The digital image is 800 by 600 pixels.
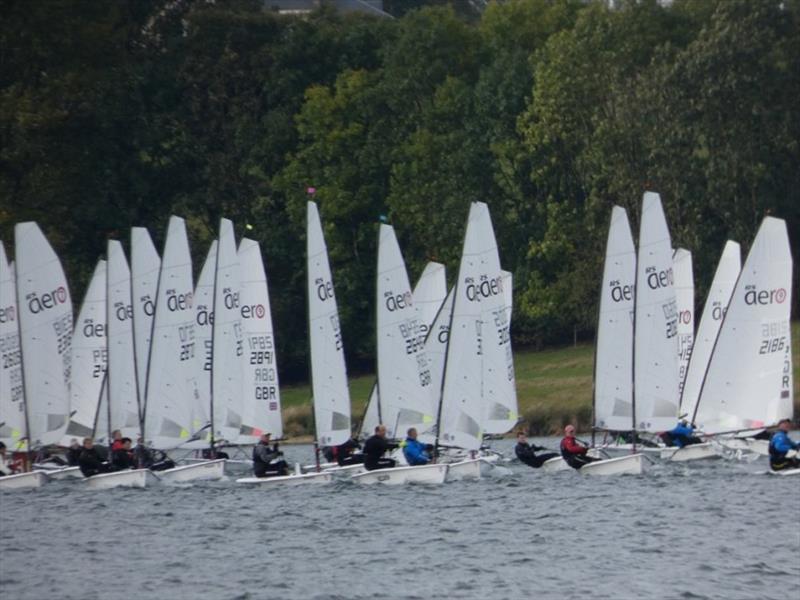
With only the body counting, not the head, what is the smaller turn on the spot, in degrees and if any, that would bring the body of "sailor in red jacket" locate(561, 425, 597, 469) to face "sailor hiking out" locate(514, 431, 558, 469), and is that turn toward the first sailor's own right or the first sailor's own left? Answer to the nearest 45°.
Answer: approximately 135° to the first sailor's own left
